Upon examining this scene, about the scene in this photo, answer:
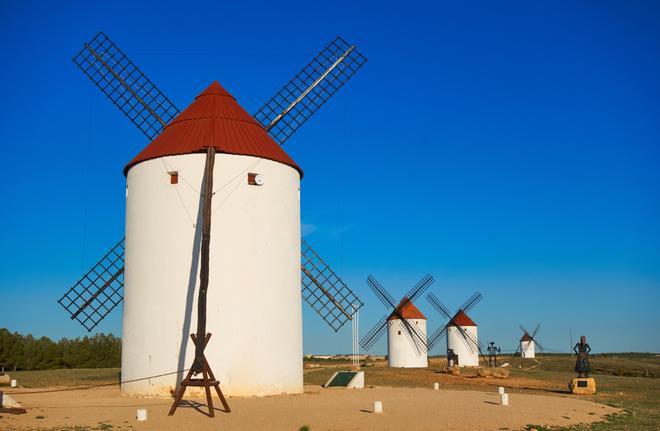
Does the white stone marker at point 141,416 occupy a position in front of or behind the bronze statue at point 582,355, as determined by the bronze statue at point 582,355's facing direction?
in front

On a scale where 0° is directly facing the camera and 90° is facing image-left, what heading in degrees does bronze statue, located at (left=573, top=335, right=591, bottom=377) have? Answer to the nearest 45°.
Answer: approximately 0°
